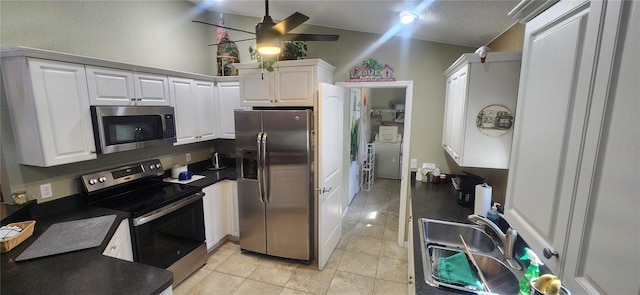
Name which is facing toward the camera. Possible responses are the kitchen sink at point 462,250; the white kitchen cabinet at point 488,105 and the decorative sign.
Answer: the decorative sign

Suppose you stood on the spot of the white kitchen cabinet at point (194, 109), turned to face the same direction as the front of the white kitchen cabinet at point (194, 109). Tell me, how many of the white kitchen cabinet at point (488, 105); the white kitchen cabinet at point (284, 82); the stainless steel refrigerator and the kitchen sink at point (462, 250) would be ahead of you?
4

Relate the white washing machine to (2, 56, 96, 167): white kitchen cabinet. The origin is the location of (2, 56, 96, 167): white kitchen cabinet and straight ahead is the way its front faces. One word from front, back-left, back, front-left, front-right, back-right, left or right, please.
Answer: front-left

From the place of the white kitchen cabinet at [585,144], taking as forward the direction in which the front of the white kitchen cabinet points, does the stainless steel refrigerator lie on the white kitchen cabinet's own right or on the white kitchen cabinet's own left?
on the white kitchen cabinet's own right

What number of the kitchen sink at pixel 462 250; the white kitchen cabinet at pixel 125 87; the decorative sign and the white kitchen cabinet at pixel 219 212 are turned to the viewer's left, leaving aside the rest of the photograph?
1

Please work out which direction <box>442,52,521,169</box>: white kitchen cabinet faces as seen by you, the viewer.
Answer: facing to the left of the viewer

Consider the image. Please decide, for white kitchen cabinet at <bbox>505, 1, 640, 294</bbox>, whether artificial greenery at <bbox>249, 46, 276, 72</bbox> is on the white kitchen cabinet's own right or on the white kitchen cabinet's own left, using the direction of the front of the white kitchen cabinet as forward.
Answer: on the white kitchen cabinet's own right

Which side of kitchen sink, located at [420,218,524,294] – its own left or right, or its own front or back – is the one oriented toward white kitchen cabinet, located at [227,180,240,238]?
front

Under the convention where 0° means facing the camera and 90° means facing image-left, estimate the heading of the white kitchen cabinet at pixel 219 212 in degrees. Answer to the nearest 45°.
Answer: approximately 315°

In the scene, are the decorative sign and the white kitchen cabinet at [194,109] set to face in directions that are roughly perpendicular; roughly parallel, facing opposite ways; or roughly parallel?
roughly perpendicular

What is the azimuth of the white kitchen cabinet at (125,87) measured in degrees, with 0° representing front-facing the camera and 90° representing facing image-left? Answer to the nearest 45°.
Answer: approximately 315°

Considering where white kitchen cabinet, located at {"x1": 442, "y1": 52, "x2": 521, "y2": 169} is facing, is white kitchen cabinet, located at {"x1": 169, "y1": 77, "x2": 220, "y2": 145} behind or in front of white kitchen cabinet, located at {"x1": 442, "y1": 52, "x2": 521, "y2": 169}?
in front

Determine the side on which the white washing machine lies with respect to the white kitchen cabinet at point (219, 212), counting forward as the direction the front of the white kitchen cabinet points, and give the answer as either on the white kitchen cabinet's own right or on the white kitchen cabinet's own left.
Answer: on the white kitchen cabinet's own left

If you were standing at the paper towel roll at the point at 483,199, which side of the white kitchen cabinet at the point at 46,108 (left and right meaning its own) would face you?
front

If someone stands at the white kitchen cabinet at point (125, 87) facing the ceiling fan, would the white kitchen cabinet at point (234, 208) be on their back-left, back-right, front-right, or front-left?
front-left
